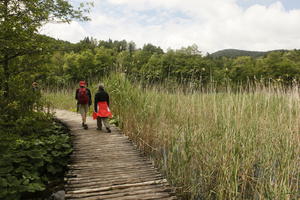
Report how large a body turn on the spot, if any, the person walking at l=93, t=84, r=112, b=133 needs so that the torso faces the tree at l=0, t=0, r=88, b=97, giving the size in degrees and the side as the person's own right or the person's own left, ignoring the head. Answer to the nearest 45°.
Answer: approximately 135° to the person's own left

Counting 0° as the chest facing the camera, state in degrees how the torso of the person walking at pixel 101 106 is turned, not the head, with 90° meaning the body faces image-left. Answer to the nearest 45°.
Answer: approximately 180°

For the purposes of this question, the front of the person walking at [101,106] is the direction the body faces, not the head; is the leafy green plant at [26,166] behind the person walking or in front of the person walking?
behind
